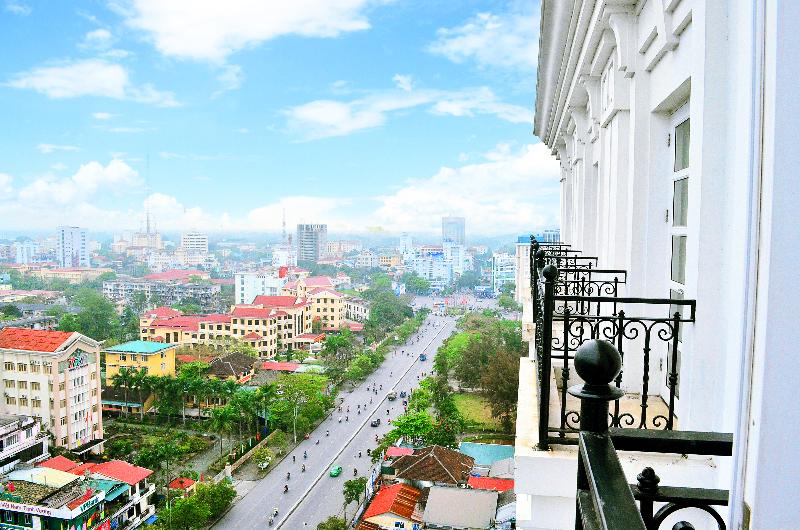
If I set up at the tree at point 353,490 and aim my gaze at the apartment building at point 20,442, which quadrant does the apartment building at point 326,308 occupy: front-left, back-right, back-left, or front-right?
front-right

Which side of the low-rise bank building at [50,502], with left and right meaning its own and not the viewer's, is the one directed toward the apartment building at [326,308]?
left

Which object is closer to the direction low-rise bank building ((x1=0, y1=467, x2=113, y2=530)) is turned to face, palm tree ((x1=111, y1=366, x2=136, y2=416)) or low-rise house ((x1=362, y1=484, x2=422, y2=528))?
the low-rise house

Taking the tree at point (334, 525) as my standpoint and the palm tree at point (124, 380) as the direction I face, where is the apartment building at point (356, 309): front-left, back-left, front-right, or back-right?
front-right

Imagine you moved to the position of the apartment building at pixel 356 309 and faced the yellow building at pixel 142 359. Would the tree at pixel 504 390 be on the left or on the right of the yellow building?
left

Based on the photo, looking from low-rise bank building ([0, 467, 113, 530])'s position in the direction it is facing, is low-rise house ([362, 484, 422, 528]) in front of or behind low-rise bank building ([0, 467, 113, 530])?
in front

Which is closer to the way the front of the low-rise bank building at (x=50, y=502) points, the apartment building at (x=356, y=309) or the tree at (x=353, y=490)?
the tree

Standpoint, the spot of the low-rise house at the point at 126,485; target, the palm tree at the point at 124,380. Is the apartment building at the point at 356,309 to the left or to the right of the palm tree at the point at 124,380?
right

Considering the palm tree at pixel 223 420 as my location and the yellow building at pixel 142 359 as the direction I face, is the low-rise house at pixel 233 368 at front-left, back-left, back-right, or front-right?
front-right

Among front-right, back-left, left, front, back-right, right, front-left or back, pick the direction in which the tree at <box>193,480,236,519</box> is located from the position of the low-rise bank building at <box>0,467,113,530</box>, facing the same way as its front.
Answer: front-left

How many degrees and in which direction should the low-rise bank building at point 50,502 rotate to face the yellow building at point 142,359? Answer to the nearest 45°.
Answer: approximately 135° to its left

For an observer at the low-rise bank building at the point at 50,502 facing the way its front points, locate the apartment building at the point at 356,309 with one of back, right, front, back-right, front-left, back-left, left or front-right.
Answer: left

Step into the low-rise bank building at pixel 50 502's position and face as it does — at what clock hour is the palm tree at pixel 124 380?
The palm tree is roughly at 8 o'clock from the low-rise bank building.

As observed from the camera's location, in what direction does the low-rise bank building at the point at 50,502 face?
facing the viewer and to the right of the viewer

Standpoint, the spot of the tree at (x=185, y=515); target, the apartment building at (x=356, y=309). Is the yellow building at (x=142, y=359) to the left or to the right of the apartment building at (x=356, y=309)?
left

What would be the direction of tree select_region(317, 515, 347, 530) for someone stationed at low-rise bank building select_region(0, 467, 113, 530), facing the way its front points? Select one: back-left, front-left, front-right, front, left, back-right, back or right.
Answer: front

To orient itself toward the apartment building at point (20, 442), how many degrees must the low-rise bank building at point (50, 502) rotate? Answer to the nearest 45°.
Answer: approximately 135° to its left

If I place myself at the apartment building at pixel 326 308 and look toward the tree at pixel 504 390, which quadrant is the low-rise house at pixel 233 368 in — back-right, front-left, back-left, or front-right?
front-right

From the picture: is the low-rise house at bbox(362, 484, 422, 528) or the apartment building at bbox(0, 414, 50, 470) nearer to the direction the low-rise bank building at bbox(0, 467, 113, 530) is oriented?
the low-rise house

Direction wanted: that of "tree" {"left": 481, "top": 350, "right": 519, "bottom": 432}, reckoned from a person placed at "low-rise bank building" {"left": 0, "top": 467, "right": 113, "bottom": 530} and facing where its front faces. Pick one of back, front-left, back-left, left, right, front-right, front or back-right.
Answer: front-left
